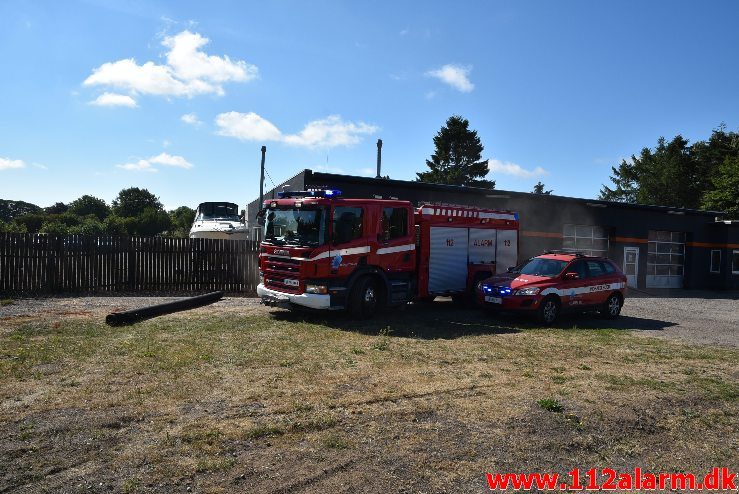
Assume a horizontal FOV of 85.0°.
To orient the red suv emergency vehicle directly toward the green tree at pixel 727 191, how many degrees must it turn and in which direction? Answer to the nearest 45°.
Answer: approximately 135° to its right

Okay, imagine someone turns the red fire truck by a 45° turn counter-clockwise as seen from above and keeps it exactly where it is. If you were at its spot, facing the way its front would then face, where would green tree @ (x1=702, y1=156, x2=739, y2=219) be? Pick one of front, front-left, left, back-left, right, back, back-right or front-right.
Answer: back-left

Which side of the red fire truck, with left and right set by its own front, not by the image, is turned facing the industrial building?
back

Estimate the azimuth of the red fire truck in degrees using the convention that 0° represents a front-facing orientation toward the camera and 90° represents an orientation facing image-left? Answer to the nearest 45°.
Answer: approximately 45°

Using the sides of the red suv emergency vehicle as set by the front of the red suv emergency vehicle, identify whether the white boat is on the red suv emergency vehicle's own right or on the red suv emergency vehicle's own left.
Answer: on the red suv emergency vehicle's own right

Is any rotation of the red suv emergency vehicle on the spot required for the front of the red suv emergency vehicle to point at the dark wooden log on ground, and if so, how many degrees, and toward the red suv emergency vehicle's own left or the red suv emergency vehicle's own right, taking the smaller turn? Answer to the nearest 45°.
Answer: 0° — it already faces it
